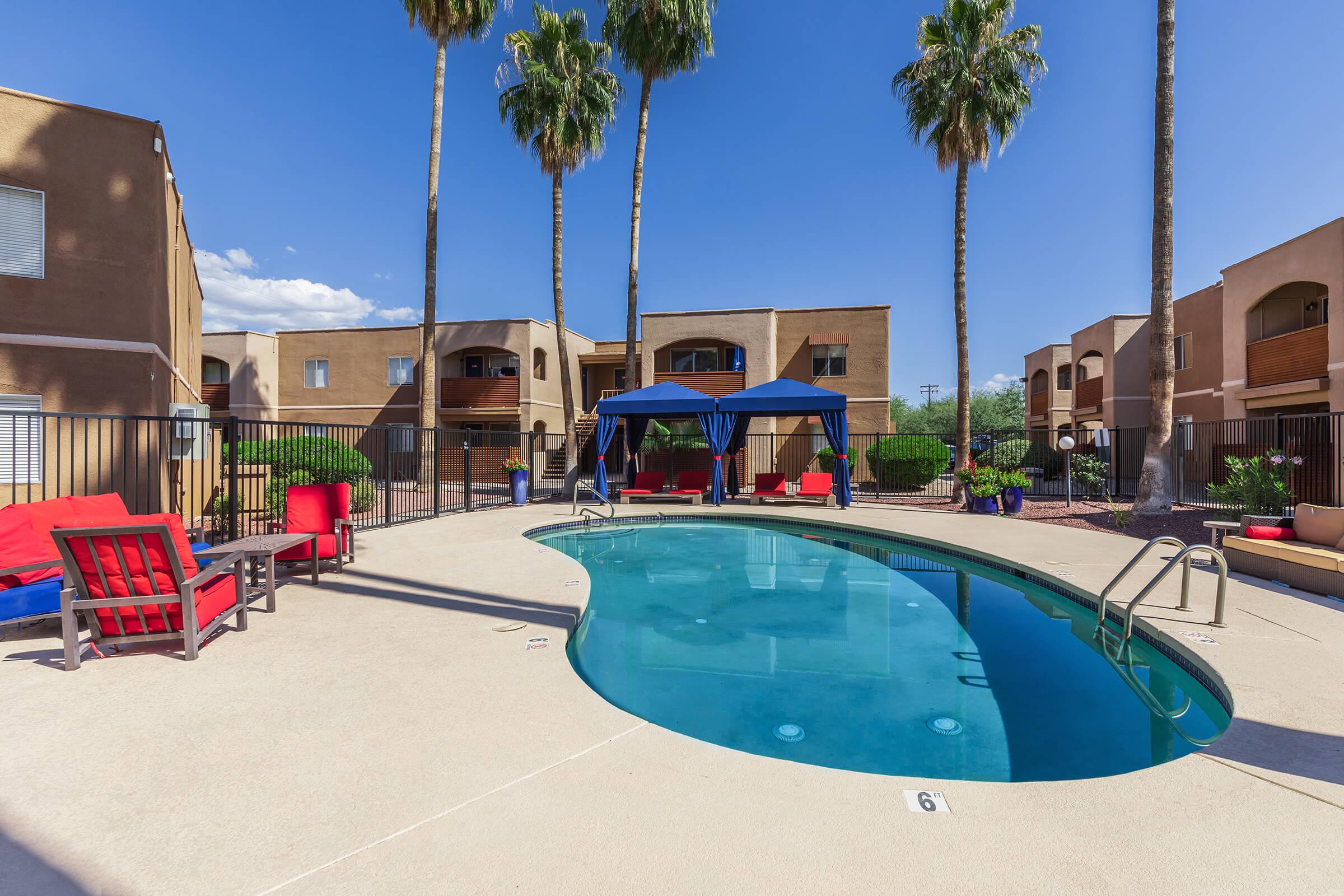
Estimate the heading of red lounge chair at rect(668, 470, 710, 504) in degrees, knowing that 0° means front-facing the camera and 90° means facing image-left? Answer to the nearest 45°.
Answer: approximately 45°

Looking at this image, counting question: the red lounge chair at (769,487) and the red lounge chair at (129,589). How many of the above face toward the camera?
1

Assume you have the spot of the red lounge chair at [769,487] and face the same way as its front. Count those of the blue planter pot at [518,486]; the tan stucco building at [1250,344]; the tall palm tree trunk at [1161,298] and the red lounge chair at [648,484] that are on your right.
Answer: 2

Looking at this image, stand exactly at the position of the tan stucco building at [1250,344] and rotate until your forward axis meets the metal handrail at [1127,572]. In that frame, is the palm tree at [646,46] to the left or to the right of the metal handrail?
right

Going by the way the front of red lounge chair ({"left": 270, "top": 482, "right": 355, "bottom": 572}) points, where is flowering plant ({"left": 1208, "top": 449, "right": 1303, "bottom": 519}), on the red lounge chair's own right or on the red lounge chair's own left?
on the red lounge chair's own left

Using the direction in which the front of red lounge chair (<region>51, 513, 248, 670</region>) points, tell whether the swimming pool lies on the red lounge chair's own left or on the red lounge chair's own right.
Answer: on the red lounge chair's own right

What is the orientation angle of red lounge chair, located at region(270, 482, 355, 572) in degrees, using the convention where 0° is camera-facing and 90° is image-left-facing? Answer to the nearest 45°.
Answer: approximately 45°

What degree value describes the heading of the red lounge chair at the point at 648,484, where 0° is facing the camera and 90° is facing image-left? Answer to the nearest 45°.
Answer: approximately 45°

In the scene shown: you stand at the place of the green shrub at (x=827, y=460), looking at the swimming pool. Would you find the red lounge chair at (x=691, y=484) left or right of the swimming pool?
right

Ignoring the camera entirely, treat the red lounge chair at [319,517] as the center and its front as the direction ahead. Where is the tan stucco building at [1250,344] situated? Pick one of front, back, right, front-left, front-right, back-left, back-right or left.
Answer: back-left

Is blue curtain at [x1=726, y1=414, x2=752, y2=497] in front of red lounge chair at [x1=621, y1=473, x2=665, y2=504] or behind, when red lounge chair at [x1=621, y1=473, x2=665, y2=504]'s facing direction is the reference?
behind

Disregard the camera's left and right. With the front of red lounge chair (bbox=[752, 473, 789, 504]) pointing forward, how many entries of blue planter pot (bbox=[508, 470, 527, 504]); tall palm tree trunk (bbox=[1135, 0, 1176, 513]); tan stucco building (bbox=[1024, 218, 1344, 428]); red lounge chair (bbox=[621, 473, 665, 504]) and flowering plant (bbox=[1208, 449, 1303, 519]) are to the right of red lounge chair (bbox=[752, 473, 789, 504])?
2

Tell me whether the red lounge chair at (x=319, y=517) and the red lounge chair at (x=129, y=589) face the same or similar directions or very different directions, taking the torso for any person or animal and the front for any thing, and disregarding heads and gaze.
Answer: very different directions

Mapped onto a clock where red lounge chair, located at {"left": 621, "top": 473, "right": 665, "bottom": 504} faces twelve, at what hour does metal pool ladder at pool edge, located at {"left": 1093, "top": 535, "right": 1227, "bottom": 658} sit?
The metal pool ladder at pool edge is roughly at 10 o'clock from the red lounge chair.

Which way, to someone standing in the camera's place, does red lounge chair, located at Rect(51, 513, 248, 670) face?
facing away from the viewer and to the right of the viewer

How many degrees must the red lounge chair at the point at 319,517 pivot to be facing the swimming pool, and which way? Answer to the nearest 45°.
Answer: approximately 90° to its left
